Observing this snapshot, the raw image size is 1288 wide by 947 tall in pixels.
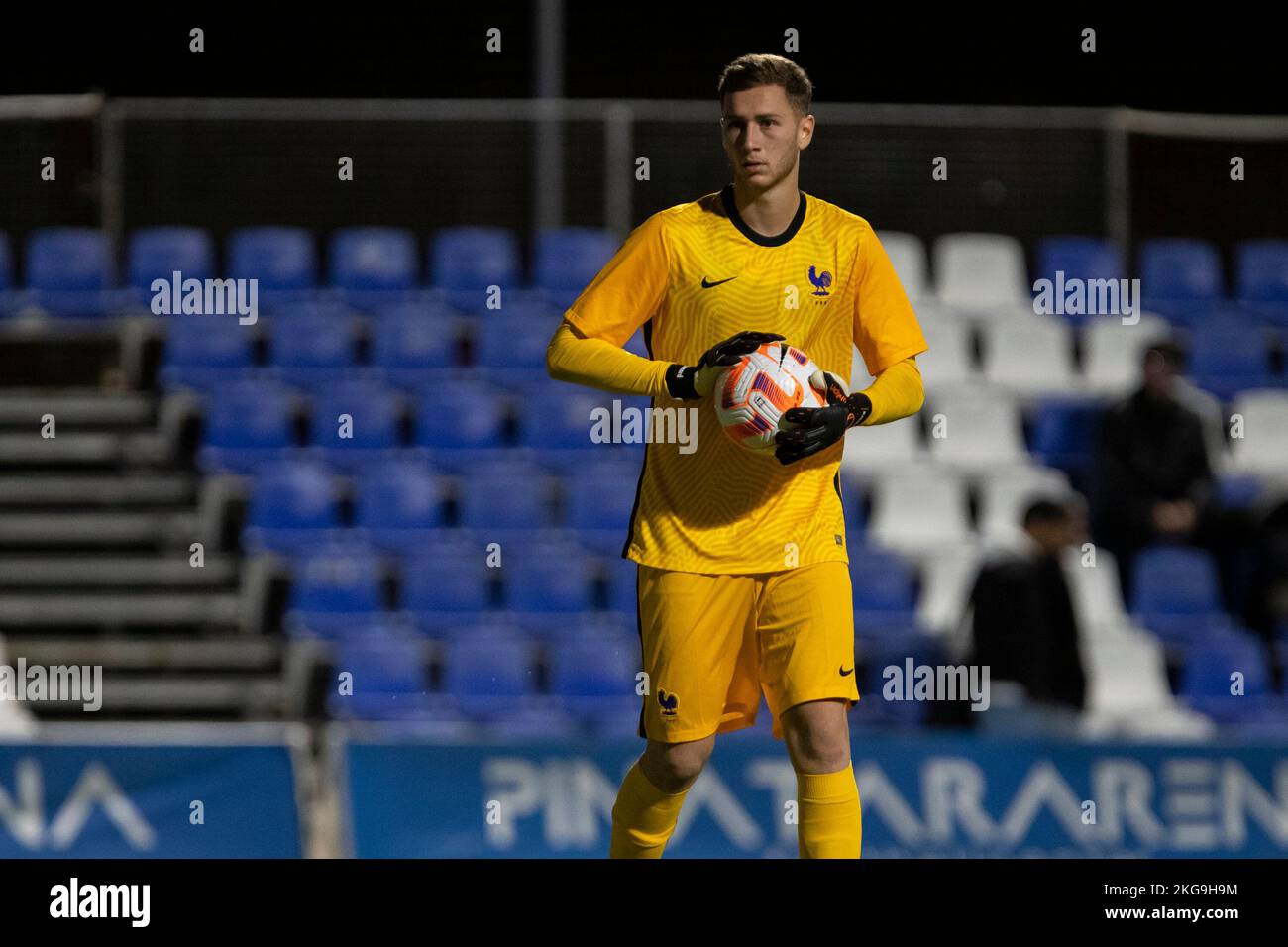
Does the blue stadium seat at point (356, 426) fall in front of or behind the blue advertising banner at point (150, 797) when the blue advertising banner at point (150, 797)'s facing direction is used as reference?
behind

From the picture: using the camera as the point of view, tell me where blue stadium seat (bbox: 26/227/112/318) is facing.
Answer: facing the viewer

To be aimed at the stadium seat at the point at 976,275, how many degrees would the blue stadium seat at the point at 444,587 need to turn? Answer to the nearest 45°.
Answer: approximately 90° to its left

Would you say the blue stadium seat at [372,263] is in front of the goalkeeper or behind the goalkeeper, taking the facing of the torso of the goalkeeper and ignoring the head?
behind

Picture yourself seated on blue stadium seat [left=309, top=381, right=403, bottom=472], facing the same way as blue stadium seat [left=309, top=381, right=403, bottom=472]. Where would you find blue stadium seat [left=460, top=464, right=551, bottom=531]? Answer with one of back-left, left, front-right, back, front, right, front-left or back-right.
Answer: front-left

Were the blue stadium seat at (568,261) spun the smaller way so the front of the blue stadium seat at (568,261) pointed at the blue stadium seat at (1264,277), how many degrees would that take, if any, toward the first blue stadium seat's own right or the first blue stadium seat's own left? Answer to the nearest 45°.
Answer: approximately 90° to the first blue stadium seat's own left

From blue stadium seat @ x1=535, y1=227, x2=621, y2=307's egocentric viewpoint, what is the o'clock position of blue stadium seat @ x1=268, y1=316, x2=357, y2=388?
blue stadium seat @ x1=268, y1=316, x2=357, y2=388 is roughly at 3 o'clock from blue stadium seat @ x1=535, y1=227, x2=621, y2=307.

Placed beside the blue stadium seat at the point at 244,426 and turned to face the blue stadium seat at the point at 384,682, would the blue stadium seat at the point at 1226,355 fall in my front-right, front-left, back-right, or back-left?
front-left

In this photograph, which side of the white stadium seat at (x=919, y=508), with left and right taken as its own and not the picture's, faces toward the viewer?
front

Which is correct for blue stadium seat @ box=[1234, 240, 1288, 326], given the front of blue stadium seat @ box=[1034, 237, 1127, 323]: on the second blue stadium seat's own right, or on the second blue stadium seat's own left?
on the second blue stadium seat's own left

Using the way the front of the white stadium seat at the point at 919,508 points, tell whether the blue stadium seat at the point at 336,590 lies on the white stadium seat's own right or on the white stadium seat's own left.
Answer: on the white stadium seat's own right

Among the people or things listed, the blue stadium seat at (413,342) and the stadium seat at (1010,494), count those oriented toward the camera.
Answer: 2

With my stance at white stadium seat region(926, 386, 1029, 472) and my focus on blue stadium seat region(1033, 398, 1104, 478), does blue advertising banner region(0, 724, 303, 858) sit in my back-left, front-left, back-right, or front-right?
back-right

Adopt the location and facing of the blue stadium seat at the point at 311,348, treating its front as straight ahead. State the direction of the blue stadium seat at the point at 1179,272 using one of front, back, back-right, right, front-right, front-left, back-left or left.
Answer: left
